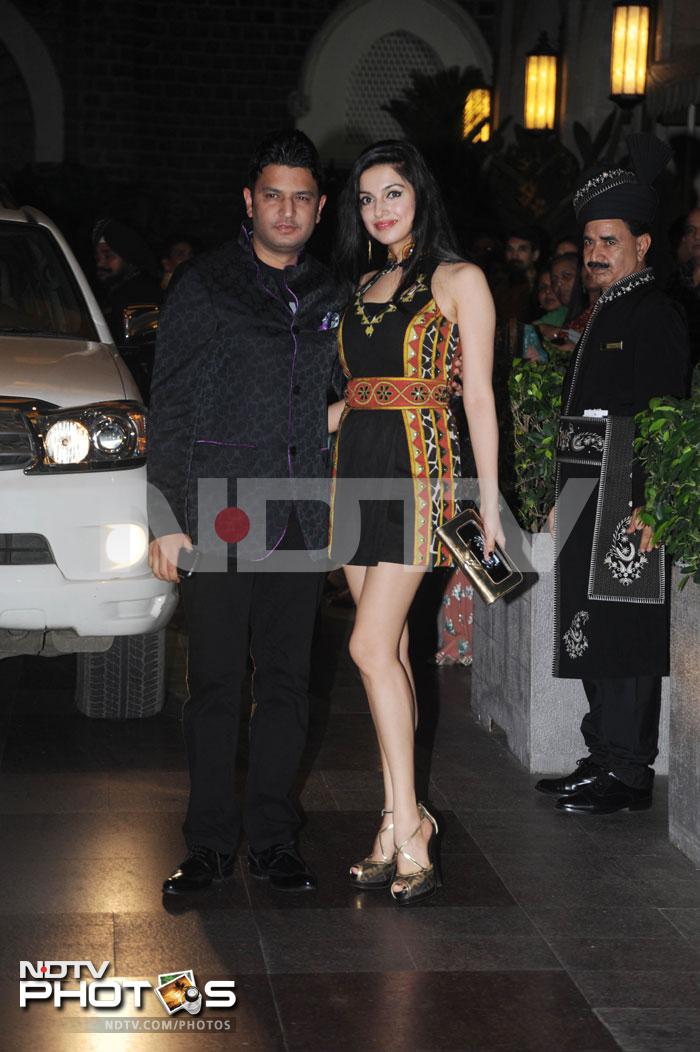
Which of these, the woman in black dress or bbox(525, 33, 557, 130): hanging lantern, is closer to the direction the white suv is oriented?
the woman in black dress

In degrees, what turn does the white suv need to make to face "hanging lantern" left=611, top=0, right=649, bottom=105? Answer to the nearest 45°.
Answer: approximately 135° to its left

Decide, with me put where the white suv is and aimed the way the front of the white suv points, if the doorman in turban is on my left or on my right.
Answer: on my left

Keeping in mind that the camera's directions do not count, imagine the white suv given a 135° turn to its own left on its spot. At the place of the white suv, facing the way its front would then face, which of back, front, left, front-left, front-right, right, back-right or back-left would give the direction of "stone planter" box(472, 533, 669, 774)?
front-right

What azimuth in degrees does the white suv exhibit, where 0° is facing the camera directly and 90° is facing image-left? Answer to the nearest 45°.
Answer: approximately 0°

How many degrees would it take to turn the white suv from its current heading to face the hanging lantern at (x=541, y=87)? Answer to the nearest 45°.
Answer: approximately 135° to its left

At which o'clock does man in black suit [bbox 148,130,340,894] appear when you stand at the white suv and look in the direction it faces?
The man in black suit is roughly at 11 o'clock from the white suv.

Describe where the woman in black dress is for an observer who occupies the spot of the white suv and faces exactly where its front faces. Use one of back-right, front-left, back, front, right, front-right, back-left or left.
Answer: front-left
